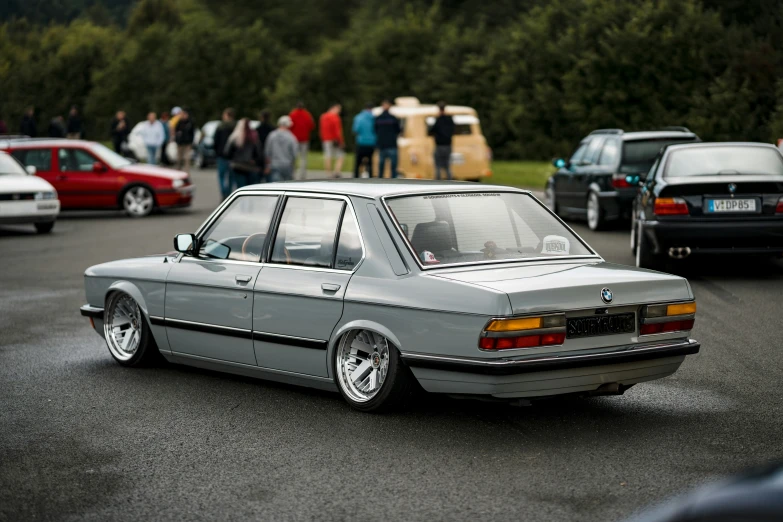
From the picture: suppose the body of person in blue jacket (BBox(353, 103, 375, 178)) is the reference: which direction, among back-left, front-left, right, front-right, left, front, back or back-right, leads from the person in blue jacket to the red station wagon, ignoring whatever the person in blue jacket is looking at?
back-left

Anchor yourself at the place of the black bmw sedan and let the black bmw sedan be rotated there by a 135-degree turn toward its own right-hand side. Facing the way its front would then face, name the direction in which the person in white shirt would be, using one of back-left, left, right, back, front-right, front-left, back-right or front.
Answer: back

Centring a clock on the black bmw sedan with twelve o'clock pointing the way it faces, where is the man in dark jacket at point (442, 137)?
The man in dark jacket is roughly at 11 o'clock from the black bmw sedan.

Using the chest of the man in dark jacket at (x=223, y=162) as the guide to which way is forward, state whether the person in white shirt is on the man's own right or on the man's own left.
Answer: on the man's own left

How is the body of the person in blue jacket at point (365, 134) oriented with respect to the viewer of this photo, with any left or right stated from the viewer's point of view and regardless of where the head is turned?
facing away from the viewer

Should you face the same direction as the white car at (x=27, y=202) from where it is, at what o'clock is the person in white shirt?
The person in white shirt is roughly at 8 o'clock from the white car.

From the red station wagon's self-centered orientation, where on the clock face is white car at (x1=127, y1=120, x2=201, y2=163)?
The white car is roughly at 9 o'clock from the red station wagon.

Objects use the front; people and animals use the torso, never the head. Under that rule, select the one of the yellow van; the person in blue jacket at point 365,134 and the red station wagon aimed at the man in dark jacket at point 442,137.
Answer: the red station wagon

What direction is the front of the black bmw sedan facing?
away from the camera

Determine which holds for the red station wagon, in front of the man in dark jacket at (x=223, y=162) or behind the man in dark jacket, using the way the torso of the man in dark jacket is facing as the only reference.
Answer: behind

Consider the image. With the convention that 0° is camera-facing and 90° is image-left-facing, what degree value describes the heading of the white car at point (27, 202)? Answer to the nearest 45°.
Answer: approximately 315°

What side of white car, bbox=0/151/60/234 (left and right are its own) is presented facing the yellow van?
left
